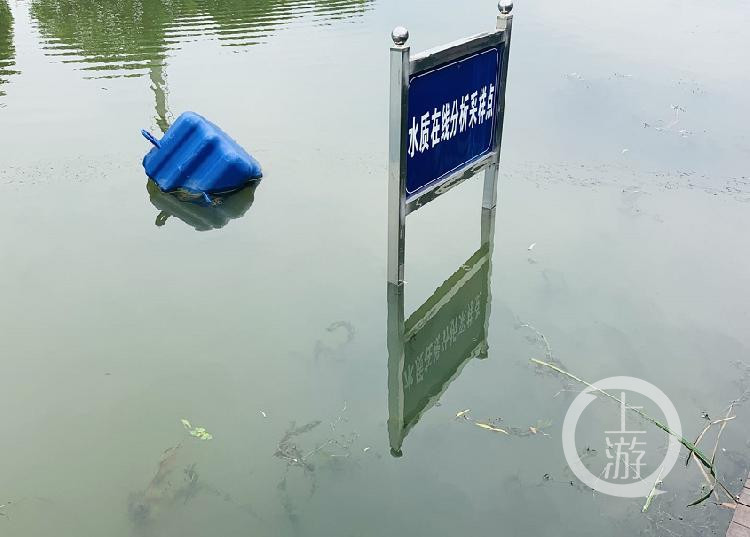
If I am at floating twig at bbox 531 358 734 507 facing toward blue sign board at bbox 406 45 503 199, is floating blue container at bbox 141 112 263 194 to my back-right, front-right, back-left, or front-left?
front-left

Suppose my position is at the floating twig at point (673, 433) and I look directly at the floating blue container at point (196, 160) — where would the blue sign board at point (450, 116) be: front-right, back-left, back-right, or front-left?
front-right

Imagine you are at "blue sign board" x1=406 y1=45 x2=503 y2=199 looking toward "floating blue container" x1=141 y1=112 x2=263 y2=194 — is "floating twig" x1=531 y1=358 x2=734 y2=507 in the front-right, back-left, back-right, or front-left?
back-left

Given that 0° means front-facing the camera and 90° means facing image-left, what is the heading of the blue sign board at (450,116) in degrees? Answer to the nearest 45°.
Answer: approximately 315°

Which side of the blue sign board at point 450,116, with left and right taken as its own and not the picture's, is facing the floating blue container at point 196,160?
back

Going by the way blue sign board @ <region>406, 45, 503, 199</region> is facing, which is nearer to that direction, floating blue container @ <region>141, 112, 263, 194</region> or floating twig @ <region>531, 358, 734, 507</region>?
the floating twig

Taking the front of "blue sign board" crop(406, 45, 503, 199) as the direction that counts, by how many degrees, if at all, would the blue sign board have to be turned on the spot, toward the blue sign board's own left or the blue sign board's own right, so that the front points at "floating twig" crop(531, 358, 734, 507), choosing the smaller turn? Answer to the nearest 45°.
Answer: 0° — it already faces it
